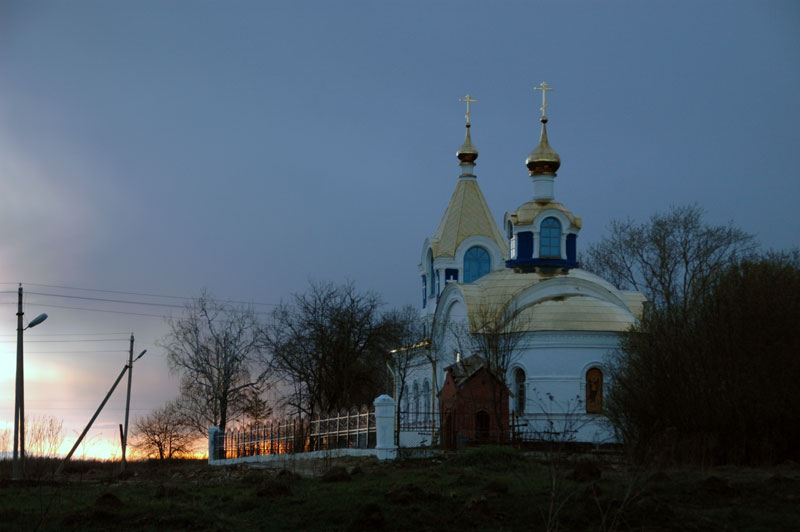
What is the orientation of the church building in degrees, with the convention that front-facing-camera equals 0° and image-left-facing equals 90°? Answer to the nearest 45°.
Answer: approximately 135°

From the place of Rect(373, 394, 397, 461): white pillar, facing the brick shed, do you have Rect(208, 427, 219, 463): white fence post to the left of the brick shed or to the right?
left

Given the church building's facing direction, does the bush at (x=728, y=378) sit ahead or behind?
behind

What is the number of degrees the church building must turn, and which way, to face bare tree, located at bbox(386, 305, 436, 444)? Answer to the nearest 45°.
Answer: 0° — it already faces it

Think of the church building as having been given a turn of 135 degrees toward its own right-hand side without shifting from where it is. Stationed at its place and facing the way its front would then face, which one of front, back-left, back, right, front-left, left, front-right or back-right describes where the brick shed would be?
right

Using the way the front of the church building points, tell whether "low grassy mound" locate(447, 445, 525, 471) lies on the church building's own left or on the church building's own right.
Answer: on the church building's own left

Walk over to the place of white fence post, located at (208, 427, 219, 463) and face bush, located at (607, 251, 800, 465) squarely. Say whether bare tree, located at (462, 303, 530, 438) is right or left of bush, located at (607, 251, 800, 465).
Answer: left
